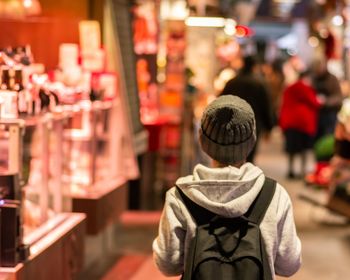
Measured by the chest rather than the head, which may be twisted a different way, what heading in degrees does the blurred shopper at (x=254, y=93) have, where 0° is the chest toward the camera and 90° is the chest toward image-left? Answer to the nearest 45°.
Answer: approximately 180°

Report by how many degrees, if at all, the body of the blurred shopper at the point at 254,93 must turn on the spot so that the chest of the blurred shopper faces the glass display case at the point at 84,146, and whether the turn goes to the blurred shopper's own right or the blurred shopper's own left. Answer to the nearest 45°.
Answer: approximately 135° to the blurred shopper's own left

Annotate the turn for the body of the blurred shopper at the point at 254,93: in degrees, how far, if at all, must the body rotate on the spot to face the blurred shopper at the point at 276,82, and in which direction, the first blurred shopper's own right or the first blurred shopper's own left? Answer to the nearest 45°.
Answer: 0° — they already face them

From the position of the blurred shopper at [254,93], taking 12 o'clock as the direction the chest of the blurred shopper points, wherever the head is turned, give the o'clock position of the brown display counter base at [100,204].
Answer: The brown display counter base is roughly at 7 o'clock from the blurred shopper.

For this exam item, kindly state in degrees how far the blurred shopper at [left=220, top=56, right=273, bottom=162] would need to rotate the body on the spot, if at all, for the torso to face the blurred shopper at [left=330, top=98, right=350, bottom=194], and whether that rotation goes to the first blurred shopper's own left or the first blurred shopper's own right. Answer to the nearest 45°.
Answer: approximately 90° to the first blurred shopper's own right

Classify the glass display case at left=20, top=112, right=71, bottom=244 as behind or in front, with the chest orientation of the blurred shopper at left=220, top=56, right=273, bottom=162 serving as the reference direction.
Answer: behind
